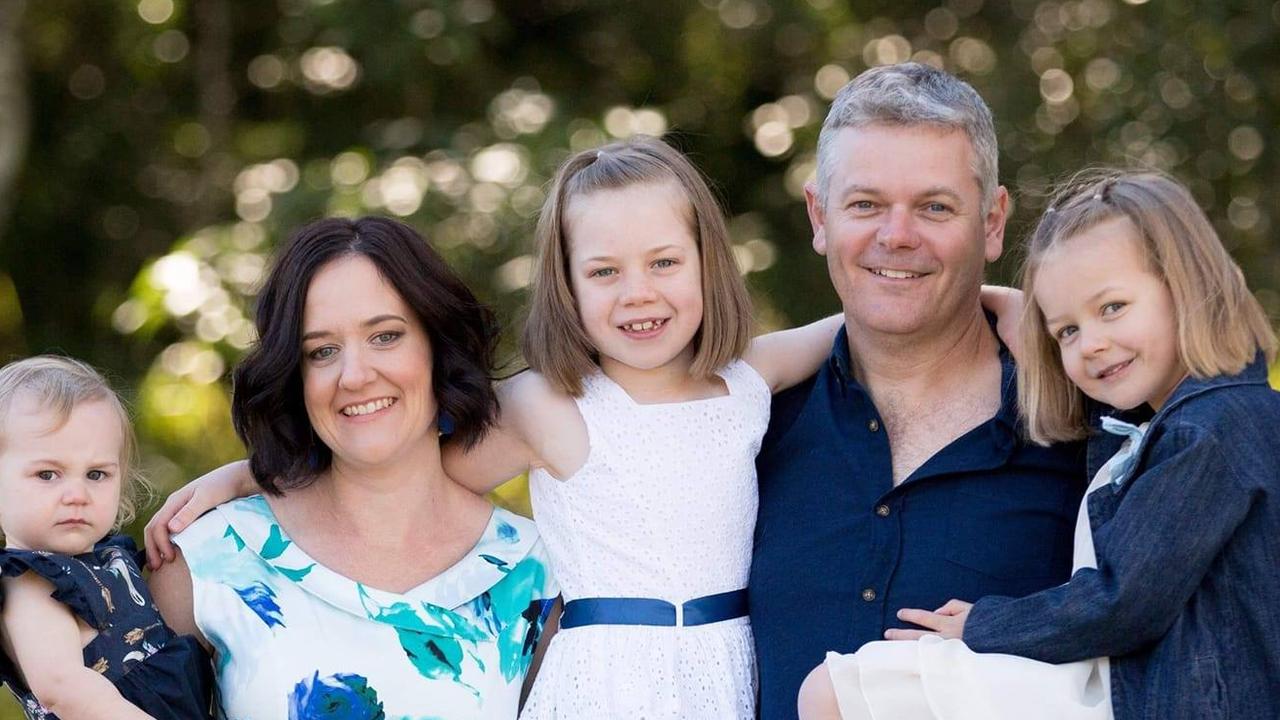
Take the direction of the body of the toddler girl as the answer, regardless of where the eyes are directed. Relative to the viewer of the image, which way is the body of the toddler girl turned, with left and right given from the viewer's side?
facing the viewer and to the right of the viewer

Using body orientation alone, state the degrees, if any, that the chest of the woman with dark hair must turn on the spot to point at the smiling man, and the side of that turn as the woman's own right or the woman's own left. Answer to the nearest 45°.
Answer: approximately 90° to the woman's own left

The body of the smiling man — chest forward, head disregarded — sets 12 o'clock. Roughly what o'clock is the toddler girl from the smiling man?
The toddler girl is roughly at 2 o'clock from the smiling man.

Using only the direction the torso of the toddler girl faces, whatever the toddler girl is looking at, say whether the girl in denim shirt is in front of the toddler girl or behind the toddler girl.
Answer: in front

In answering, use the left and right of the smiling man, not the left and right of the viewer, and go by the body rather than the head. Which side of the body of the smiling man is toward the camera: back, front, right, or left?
front

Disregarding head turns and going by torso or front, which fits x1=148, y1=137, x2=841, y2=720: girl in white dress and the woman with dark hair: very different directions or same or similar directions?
same or similar directions

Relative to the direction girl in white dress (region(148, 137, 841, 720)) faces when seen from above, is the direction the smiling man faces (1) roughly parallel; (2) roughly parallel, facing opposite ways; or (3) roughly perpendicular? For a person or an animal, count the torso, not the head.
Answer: roughly parallel

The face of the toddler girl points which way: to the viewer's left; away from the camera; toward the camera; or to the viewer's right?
toward the camera

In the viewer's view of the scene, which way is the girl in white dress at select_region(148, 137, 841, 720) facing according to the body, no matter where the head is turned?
toward the camera

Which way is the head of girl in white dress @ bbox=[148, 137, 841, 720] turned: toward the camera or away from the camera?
toward the camera

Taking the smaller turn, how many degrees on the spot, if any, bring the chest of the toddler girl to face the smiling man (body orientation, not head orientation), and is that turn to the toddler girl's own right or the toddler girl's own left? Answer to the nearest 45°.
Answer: approximately 45° to the toddler girl's own left

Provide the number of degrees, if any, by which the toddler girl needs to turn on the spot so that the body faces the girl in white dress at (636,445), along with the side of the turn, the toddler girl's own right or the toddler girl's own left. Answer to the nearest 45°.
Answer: approximately 45° to the toddler girl's own left

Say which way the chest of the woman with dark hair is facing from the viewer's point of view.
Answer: toward the camera

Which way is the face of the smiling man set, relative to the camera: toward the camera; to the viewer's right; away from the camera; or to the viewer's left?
toward the camera

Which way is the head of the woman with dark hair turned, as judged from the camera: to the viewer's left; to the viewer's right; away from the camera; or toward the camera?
toward the camera
